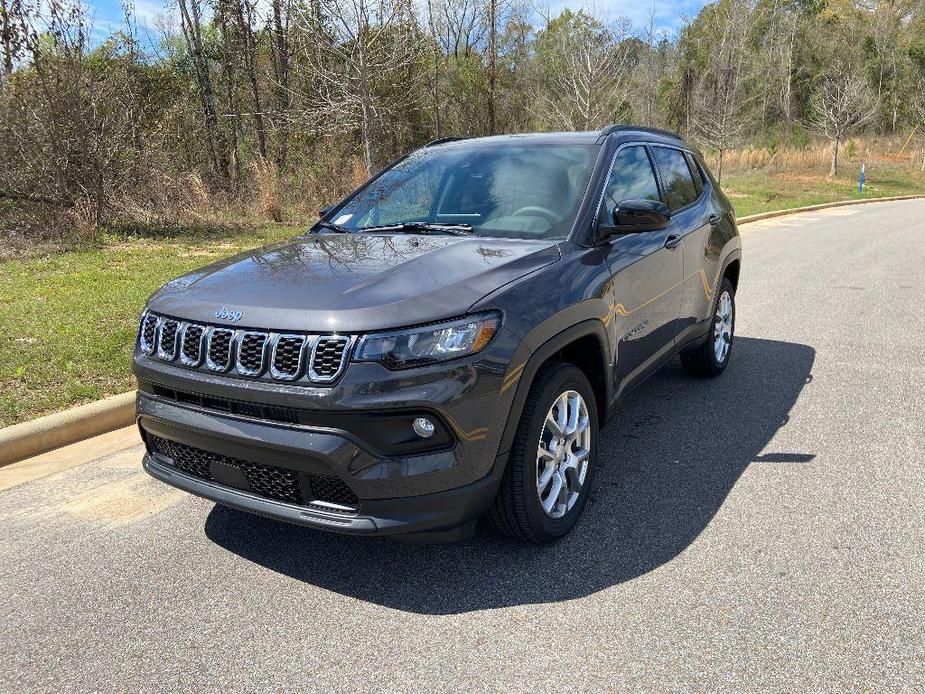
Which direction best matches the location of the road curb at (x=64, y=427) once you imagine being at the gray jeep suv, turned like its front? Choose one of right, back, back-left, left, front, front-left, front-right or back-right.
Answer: right

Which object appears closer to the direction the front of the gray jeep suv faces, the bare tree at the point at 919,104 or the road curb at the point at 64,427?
the road curb

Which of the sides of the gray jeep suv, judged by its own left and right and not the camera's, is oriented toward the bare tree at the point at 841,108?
back

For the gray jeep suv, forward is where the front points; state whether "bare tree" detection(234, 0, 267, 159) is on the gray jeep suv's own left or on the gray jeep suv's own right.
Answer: on the gray jeep suv's own right

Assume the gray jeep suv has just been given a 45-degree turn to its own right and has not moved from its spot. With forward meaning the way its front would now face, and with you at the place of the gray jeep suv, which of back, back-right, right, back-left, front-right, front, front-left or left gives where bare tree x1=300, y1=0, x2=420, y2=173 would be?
right

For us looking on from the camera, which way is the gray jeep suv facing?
facing the viewer and to the left of the viewer

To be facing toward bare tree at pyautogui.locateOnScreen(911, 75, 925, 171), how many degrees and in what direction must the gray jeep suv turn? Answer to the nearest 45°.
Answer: approximately 180°

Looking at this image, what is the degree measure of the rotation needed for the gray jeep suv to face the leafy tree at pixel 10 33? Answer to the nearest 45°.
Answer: approximately 90° to its right

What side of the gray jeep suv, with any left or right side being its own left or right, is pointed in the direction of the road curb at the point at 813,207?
back

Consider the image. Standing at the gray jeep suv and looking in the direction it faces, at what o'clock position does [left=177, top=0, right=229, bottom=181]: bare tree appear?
The bare tree is roughly at 4 o'clock from the gray jeep suv.
